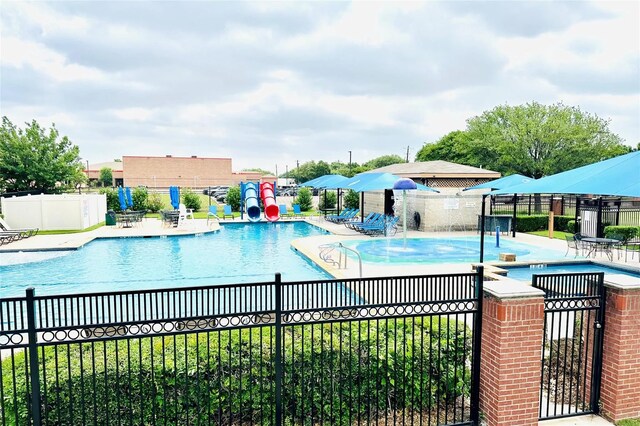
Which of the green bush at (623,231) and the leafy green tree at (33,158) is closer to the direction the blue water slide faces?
the green bush

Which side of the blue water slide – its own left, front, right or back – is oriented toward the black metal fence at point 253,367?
front

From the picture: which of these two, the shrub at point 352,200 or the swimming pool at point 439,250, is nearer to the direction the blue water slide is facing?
the swimming pool

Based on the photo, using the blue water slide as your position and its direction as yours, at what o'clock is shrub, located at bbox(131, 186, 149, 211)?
The shrub is roughly at 4 o'clock from the blue water slide.

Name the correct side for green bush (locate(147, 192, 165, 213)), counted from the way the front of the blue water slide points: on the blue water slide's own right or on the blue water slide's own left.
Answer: on the blue water slide's own right

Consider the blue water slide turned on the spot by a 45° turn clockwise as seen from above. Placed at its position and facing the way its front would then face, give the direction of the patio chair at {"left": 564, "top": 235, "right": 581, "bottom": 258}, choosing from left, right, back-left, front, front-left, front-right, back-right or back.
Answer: left

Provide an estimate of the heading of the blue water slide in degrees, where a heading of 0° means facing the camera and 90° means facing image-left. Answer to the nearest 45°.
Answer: approximately 0°

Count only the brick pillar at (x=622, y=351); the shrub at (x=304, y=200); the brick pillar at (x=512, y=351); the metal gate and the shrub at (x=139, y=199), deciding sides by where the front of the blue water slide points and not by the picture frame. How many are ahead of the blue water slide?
3

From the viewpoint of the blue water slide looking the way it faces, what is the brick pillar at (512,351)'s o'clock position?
The brick pillar is roughly at 12 o'clock from the blue water slide.

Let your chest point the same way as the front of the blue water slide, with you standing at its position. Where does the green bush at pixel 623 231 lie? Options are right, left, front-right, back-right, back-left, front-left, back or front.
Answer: front-left

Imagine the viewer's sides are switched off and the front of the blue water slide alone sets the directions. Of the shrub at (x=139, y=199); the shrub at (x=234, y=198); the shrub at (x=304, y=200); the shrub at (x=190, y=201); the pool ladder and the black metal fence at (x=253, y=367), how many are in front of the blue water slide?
2

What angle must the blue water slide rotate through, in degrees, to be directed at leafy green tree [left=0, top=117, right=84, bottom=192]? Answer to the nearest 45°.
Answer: approximately 90° to its right

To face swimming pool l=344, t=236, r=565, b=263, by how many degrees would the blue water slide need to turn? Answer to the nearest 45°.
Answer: approximately 45° to its left

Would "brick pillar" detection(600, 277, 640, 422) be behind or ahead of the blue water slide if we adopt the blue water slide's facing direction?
ahead

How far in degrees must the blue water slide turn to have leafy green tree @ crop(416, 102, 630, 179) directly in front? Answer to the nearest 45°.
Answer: approximately 90° to its left
